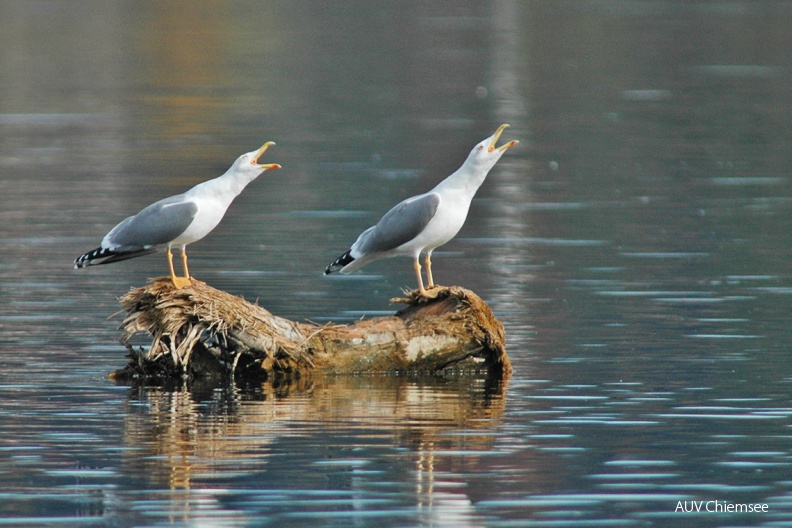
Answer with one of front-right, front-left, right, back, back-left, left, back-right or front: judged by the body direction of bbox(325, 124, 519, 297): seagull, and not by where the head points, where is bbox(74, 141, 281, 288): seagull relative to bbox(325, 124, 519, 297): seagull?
back

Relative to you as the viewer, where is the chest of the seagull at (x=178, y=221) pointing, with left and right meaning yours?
facing to the right of the viewer

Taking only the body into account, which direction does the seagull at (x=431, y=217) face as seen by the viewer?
to the viewer's right

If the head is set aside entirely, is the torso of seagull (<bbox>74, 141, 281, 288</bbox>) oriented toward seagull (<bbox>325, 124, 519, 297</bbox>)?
yes

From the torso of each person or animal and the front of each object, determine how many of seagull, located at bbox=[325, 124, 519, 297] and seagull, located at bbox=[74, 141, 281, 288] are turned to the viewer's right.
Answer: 2
